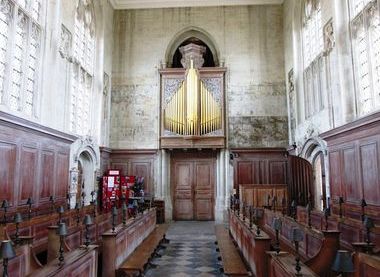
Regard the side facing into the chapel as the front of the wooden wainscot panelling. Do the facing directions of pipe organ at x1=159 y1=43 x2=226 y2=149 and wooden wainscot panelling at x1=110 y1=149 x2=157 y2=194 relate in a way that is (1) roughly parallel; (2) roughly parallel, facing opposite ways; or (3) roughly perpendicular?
roughly parallel

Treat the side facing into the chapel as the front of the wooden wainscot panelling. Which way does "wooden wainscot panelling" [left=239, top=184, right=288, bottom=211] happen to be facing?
toward the camera

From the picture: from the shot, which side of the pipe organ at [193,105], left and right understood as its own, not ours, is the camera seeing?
front

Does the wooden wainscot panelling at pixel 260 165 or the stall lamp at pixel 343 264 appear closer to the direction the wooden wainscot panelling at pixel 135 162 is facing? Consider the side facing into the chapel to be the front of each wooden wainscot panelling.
the stall lamp

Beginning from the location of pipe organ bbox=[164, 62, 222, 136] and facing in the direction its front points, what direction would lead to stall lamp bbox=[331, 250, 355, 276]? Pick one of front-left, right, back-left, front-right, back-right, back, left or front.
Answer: front

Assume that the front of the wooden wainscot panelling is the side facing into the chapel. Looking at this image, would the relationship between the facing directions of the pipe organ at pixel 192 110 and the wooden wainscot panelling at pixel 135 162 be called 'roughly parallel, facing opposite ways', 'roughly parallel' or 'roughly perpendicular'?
roughly parallel

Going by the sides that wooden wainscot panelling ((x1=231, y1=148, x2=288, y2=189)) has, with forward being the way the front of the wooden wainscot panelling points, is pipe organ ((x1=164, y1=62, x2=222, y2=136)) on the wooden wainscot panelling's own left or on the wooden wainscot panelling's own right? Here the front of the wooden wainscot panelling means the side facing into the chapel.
on the wooden wainscot panelling's own right

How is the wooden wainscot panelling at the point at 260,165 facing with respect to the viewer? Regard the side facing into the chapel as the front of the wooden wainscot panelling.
toward the camera

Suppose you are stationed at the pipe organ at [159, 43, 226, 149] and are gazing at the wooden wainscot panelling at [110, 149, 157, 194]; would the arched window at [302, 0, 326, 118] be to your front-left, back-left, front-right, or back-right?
back-left

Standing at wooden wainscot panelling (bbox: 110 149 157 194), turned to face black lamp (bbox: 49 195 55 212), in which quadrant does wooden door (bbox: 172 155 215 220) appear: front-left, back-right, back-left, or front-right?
back-left

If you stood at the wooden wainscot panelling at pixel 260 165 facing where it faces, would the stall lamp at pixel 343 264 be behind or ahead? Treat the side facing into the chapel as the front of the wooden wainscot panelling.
ahead

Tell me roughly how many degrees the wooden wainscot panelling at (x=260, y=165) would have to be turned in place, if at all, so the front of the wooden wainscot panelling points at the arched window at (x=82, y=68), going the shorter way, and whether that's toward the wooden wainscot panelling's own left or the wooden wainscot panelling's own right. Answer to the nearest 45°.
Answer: approximately 45° to the wooden wainscot panelling's own right

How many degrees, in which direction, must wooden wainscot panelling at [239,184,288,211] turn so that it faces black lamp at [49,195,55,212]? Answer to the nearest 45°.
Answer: approximately 45° to its right

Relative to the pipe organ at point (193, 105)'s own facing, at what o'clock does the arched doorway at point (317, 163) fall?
The arched doorway is roughly at 10 o'clock from the pipe organ.
